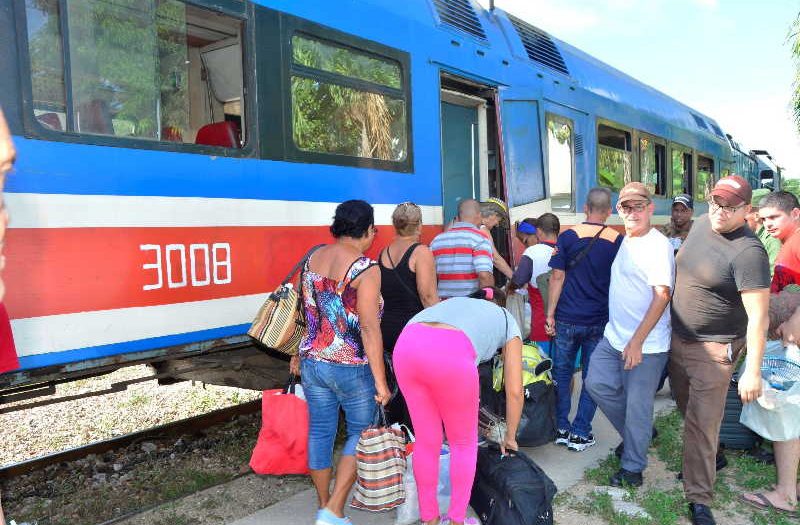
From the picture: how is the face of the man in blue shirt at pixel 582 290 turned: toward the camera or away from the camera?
away from the camera

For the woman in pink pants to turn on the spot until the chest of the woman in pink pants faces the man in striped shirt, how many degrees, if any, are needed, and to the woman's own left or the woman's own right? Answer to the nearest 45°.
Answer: approximately 45° to the woman's own left

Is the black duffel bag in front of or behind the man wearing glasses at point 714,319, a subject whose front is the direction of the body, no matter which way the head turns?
in front

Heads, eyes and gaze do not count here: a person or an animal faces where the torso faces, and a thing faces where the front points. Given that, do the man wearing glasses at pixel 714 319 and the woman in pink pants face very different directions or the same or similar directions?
very different directions

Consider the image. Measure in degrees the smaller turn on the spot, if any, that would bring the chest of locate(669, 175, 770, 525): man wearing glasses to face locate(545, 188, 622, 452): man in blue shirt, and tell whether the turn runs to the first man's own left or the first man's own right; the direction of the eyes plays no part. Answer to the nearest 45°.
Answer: approximately 90° to the first man's own right

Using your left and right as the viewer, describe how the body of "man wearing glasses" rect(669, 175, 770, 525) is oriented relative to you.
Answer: facing the viewer and to the left of the viewer

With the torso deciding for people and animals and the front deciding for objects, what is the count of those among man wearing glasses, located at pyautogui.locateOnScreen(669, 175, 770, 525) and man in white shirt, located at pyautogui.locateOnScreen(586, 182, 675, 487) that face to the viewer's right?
0

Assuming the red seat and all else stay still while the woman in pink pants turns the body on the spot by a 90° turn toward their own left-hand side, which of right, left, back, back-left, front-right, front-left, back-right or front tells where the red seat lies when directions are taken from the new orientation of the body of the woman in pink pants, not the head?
front-left

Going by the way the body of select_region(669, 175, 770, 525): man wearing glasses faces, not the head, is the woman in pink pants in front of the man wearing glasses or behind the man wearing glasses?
in front

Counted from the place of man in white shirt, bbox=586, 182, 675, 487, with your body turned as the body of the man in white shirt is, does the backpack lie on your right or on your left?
on your right

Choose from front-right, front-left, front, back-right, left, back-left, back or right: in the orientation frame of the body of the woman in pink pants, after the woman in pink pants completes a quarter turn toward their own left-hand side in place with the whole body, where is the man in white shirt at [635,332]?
right

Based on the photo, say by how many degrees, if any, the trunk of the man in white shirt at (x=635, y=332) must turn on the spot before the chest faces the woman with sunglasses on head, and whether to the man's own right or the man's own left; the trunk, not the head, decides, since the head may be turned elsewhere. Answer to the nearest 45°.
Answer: approximately 45° to the man's own right

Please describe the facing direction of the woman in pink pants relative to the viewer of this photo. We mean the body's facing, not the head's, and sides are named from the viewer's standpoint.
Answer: facing away from the viewer and to the right of the viewer
